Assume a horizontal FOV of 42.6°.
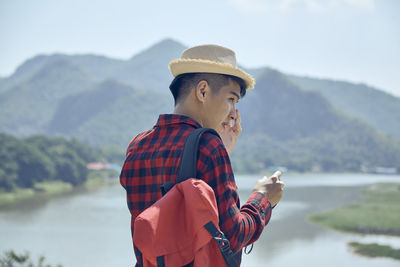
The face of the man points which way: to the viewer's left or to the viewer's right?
to the viewer's right

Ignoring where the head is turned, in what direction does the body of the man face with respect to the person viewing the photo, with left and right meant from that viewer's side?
facing away from the viewer and to the right of the viewer
